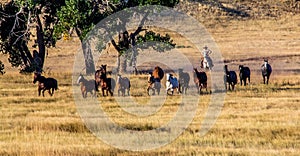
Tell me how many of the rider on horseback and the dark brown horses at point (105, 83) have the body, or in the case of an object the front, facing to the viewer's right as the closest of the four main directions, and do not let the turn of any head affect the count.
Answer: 0

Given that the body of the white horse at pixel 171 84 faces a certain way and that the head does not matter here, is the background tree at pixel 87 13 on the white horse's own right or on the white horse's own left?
on the white horse's own right

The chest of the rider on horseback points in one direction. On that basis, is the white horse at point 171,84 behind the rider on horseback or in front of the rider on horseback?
in front

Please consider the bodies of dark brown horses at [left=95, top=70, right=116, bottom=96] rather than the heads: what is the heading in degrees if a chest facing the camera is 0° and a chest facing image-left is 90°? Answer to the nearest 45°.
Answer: approximately 45°

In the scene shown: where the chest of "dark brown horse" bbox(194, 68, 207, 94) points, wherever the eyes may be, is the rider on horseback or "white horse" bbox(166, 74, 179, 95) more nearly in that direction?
the white horse

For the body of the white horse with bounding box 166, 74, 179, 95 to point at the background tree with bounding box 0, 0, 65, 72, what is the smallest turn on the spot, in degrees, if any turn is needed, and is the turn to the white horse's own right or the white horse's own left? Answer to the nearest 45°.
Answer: approximately 90° to the white horse's own right

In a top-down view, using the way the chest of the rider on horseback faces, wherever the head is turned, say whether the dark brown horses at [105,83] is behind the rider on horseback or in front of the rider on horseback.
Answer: in front

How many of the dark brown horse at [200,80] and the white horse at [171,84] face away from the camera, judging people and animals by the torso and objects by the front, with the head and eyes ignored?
0

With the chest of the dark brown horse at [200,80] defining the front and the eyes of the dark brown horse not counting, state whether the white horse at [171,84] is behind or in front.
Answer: in front
